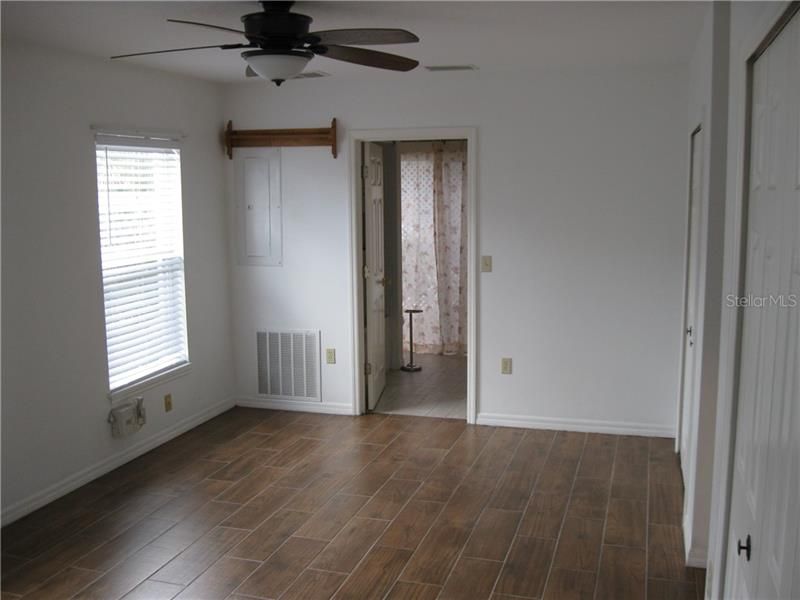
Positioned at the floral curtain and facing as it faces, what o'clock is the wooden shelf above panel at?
The wooden shelf above panel is roughly at 1 o'clock from the floral curtain.

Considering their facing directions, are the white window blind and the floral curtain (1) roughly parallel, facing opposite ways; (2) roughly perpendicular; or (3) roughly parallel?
roughly perpendicular

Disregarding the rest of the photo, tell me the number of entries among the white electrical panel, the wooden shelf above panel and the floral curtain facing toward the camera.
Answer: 3

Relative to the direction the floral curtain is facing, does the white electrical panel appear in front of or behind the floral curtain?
in front

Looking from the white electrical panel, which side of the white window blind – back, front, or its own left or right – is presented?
left

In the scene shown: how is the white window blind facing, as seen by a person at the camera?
facing the viewer and to the right of the viewer

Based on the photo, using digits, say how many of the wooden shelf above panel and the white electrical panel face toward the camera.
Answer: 2

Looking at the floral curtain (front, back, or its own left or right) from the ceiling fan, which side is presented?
front

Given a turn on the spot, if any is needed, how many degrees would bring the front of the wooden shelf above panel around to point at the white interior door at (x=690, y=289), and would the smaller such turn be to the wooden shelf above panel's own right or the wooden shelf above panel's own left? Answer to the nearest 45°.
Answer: approximately 45° to the wooden shelf above panel's own left

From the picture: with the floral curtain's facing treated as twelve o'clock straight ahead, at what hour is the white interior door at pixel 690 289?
The white interior door is roughly at 11 o'clock from the floral curtain.

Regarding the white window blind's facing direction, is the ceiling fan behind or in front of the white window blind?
in front
